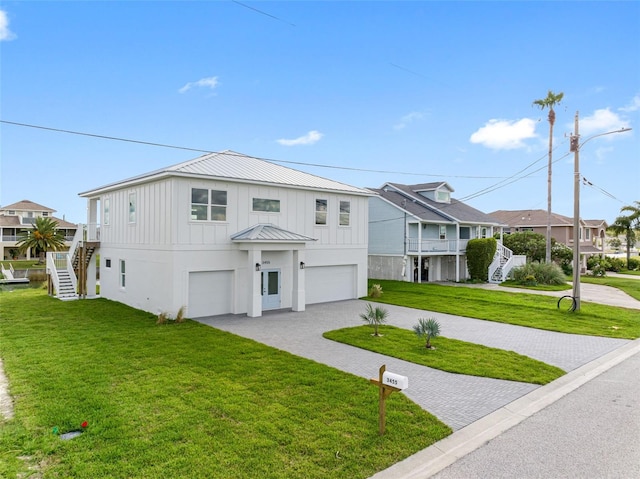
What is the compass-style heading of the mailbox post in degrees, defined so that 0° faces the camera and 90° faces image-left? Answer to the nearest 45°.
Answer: approximately 315°

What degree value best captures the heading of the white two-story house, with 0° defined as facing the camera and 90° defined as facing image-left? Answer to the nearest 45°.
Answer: approximately 315°

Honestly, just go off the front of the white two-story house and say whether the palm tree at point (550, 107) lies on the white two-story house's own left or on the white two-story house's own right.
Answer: on the white two-story house's own left

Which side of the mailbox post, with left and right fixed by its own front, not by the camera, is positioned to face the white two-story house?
back

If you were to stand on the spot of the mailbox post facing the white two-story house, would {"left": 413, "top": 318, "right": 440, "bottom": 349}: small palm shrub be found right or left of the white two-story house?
right

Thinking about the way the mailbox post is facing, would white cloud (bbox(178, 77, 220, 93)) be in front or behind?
behind

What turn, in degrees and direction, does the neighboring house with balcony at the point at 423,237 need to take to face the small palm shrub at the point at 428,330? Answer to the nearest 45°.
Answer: approximately 45° to its right

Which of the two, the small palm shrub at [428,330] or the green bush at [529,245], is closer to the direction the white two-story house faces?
the small palm shrub
